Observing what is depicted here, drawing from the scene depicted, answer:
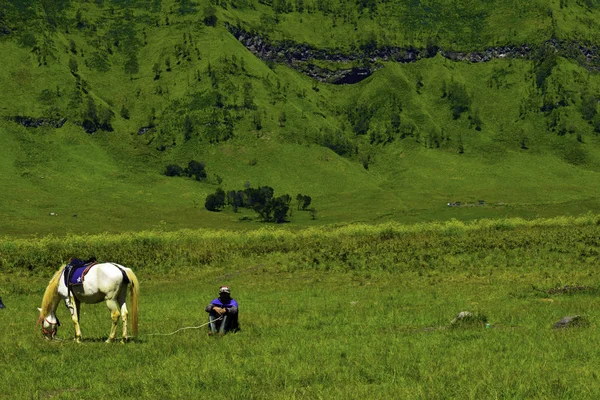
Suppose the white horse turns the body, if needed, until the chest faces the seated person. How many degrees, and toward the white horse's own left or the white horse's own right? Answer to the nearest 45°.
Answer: approximately 180°

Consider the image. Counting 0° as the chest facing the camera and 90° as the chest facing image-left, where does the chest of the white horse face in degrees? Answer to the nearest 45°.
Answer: approximately 90°

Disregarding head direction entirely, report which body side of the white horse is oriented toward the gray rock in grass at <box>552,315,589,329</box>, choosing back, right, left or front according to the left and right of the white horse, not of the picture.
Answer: back
